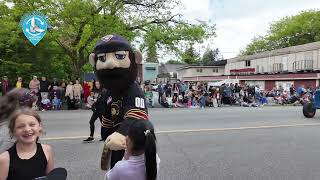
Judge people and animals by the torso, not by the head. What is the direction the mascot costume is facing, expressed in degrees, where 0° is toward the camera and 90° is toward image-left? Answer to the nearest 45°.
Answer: approximately 45°

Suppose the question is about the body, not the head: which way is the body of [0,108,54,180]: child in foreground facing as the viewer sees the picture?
toward the camera

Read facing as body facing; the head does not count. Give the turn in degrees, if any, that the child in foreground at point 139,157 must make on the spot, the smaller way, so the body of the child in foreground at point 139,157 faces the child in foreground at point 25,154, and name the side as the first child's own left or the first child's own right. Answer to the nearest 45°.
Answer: approximately 45° to the first child's own left

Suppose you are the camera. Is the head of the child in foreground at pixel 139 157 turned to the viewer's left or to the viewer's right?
to the viewer's left

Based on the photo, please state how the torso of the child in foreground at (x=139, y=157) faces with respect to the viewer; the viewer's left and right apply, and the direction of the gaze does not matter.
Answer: facing away from the viewer and to the left of the viewer

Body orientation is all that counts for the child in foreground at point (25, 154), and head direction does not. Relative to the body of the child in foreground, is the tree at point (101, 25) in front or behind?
behind

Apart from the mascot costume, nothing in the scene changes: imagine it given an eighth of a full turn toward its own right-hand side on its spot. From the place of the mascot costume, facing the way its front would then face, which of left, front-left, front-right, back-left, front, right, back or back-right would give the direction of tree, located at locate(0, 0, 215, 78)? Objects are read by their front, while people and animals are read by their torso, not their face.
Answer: right

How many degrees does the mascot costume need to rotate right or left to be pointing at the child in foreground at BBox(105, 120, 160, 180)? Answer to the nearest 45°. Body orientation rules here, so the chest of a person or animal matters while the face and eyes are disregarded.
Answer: approximately 45° to its left

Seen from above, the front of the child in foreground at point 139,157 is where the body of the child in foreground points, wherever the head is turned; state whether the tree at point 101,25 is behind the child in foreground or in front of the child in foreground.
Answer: in front

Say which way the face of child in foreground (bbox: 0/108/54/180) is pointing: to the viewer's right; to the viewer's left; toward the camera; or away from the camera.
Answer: toward the camera

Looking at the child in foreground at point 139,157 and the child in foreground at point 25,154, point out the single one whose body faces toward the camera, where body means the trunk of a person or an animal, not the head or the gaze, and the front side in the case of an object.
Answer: the child in foreground at point 25,154

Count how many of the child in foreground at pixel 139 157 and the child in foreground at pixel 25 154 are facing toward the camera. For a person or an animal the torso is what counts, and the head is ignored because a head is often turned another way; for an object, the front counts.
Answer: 1

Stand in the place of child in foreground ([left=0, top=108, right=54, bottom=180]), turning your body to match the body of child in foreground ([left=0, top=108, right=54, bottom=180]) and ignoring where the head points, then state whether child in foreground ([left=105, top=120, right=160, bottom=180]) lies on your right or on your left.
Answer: on your left

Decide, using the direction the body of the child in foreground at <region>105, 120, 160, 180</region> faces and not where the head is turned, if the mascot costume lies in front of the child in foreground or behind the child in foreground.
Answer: in front
